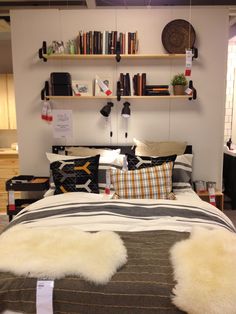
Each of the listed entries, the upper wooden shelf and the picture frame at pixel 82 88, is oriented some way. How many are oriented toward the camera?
2

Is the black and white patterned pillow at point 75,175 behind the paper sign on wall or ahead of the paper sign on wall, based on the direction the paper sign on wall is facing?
ahead
